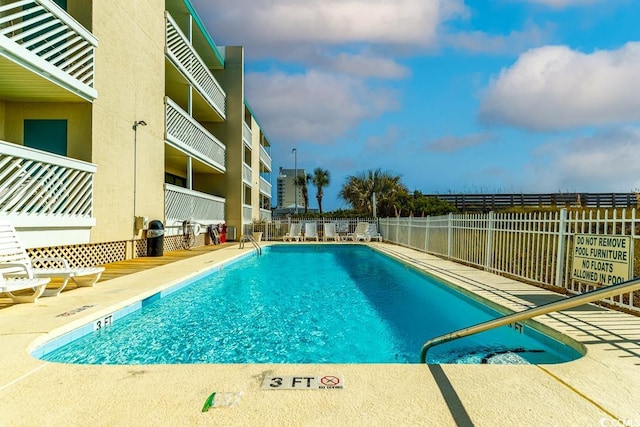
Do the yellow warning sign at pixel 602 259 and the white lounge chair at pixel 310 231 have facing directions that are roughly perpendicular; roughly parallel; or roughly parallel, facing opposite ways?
roughly perpendicular

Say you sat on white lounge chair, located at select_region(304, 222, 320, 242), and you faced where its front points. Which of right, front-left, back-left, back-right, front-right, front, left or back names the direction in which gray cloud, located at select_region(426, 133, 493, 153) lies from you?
back-left

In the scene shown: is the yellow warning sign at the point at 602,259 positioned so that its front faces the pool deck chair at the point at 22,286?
yes

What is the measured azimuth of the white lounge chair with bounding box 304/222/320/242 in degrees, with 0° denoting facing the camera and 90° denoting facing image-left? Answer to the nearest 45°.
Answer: approximately 0°

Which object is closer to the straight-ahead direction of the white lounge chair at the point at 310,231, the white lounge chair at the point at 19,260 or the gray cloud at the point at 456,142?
the white lounge chair

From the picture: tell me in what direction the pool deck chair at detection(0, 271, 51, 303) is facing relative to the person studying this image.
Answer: facing to the right of the viewer

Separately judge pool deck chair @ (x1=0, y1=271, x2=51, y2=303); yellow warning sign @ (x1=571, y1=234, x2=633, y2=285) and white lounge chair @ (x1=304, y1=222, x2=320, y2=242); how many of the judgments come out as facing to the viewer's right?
1

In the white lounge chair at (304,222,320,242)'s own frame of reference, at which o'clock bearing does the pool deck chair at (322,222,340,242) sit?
The pool deck chair is roughly at 9 o'clock from the white lounge chair.

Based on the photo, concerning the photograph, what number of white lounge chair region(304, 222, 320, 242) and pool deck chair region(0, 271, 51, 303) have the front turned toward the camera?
1
